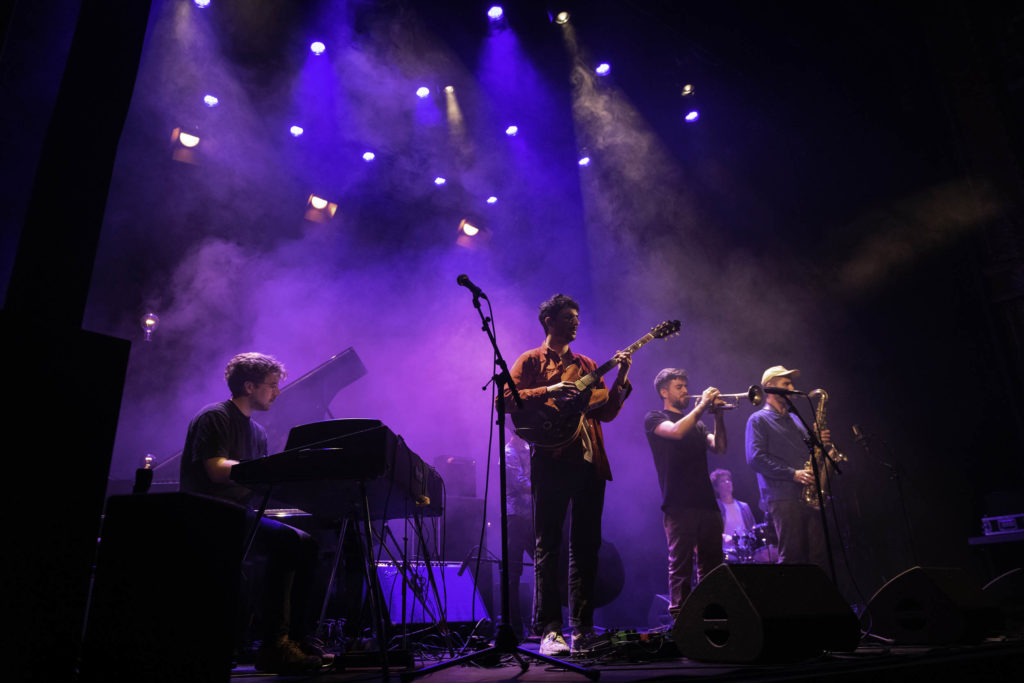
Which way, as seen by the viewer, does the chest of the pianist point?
to the viewer's right

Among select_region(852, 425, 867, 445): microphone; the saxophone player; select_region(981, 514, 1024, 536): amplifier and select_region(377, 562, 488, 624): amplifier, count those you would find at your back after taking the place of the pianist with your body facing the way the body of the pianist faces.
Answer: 0

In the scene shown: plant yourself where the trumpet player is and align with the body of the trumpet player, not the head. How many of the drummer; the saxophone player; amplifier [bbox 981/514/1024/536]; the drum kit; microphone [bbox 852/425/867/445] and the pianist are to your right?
1

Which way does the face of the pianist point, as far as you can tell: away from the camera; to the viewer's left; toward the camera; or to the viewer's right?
to the viewer's right

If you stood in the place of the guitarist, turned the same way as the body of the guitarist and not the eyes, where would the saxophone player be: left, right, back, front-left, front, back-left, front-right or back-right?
left

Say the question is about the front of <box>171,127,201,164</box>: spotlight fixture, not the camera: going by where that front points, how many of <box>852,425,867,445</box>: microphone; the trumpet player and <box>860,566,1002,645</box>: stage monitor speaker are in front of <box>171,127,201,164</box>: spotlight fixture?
3

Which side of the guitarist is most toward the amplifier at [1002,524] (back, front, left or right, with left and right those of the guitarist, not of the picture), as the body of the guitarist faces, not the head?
left

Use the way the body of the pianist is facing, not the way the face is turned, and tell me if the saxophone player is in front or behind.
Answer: in front

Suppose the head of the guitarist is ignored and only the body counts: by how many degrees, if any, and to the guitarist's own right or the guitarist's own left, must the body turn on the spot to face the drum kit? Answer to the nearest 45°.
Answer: approximately 90° to the guitarist's own left

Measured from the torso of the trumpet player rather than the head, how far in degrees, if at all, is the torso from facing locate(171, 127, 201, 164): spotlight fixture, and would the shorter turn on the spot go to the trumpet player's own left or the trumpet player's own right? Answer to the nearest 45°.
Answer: approximately 135° to the trumpet player's own right

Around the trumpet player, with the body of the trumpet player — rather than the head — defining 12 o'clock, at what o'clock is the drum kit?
The drum kit is roughly at 8 o'clock from the trumpet player.

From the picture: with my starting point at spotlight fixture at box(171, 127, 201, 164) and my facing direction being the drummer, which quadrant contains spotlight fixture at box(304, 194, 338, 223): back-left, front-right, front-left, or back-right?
front-left

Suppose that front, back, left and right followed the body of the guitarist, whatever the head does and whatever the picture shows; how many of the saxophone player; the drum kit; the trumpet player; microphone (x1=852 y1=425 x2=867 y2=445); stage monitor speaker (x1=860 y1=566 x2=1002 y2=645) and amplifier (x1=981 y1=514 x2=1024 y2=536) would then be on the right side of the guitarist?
0

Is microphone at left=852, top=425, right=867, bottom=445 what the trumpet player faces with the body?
no

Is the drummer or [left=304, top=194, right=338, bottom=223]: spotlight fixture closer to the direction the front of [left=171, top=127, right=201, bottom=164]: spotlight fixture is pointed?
the drummer

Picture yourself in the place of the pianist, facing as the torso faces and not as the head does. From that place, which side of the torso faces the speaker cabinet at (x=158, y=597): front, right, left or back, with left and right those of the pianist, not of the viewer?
right
